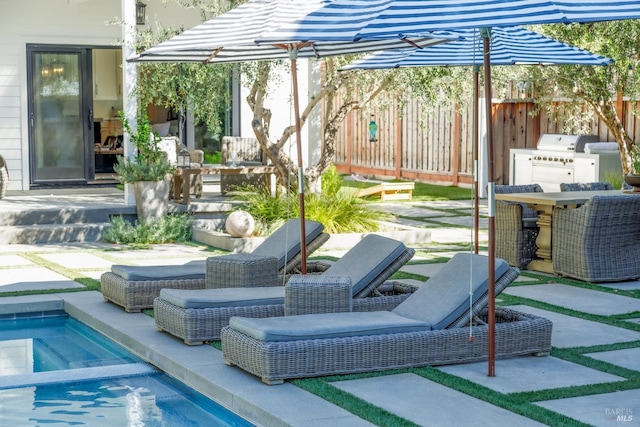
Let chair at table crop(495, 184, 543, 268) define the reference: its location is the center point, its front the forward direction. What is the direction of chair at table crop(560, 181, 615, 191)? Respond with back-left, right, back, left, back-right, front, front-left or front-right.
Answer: left

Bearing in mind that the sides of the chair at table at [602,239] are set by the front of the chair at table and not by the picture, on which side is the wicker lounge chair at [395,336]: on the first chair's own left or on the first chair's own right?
on the first chair's own left

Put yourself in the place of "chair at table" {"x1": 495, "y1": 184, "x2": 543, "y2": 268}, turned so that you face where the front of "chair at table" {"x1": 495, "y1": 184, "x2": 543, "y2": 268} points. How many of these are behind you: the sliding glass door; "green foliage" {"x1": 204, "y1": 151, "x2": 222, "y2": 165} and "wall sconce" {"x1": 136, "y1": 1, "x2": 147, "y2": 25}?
3

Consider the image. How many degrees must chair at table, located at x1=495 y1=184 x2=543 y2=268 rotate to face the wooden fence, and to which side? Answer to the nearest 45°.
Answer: approximately 135° to its left

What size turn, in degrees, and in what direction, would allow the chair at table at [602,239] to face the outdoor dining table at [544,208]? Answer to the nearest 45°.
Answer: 0° — it already faces it

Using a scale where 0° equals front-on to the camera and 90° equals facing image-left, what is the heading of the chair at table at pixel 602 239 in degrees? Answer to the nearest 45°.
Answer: approximately 135°

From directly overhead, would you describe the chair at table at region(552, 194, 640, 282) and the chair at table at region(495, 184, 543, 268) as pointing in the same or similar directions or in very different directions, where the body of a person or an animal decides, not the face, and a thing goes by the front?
very different directions

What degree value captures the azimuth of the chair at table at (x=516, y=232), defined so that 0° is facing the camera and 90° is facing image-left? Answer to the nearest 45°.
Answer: approximately 315°

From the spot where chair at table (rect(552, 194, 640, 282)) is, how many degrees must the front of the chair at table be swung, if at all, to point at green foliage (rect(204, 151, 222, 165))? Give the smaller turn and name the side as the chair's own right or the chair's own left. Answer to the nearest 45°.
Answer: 0° — it already faces it

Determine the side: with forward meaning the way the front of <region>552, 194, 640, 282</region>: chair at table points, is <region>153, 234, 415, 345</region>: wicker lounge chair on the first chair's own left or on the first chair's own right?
on the first chair's own left

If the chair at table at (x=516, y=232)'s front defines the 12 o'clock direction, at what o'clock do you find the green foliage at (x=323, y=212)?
The green foliage is roughly at 6 o'clock from the chair at table.
